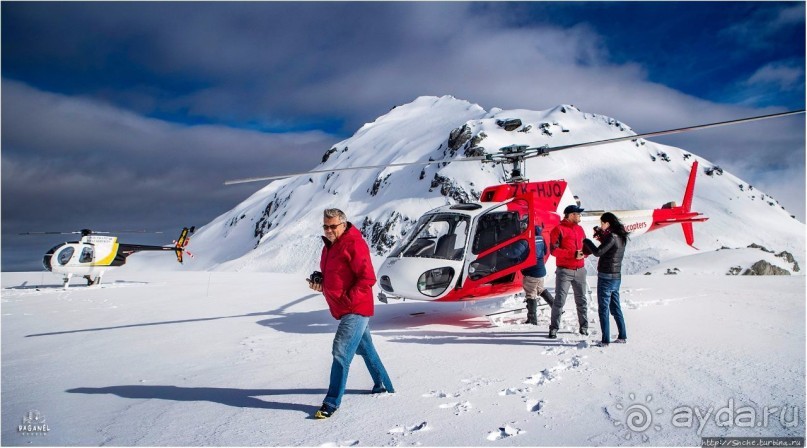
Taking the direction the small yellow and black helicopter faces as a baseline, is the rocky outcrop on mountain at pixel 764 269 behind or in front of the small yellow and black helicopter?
behind

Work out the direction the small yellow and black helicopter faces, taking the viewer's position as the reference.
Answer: facing to the left of the viewer

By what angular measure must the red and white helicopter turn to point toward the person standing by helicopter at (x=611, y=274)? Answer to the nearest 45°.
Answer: approximately 90° to its left

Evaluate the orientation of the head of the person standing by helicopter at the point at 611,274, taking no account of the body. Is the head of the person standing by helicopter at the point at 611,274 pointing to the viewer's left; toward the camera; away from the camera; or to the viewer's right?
to the viewer's left

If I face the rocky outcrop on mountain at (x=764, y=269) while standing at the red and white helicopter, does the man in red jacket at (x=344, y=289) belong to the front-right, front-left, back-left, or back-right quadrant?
back-right

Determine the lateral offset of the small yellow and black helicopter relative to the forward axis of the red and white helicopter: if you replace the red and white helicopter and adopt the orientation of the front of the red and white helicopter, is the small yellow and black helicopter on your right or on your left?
on your right

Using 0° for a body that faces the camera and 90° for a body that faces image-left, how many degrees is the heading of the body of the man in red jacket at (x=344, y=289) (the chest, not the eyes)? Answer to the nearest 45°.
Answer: approximately 45°
